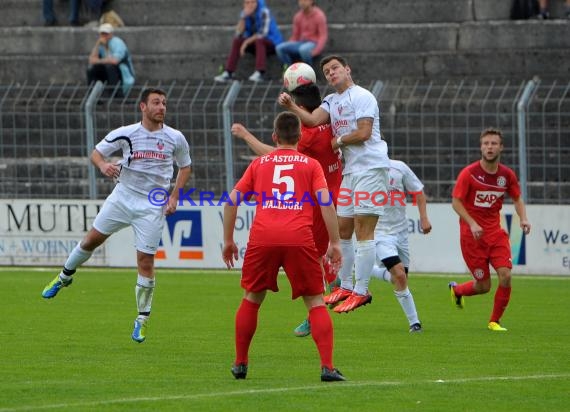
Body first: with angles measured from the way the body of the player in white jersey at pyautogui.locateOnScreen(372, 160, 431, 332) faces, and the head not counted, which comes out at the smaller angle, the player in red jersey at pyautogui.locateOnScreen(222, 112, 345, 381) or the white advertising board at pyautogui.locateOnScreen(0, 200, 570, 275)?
the player in red jersey

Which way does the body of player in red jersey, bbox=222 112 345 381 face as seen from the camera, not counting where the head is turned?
away from the camera

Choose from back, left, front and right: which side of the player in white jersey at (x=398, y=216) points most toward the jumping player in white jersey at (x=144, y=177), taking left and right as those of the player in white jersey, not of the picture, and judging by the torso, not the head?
right

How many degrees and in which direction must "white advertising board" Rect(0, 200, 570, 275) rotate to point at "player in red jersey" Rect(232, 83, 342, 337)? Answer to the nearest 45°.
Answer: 0° — it already faces them

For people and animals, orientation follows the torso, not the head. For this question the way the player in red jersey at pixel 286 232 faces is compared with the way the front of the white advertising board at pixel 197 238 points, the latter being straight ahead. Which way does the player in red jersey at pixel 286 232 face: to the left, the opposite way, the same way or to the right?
the opposite way

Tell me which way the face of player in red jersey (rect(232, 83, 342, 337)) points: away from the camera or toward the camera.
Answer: away from the camera

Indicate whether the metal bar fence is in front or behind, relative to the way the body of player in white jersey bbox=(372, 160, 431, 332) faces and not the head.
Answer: behind

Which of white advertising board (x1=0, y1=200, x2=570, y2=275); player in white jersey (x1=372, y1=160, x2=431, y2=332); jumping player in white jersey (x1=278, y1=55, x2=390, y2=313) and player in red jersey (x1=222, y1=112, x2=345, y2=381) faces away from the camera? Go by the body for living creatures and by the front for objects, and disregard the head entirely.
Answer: the player in red jersey

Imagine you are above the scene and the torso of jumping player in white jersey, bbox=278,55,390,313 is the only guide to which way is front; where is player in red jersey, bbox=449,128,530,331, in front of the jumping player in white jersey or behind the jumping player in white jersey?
behind
